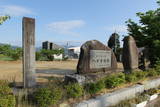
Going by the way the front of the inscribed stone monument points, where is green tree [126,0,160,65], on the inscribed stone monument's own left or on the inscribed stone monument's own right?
on the inscribed stone monument's own left

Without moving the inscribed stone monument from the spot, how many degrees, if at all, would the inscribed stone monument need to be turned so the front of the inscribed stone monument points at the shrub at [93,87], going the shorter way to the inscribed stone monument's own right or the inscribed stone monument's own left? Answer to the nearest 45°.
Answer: approximately 45° to the inscribed stone monument's own right

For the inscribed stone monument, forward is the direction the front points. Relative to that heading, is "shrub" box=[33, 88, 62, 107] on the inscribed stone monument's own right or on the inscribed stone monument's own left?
on the inscribed stone monument's own right

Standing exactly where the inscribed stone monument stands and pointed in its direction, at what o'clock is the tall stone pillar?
The tall stone pillar is roughly at 3 o'clock from the inscribed stone monument.

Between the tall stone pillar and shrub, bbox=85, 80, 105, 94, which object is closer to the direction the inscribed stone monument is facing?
the shrub

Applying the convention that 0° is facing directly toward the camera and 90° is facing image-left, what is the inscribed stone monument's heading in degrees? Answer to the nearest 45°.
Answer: approximately 315°

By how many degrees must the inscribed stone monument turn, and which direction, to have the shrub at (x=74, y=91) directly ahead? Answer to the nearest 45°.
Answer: approximately 45° to its right
